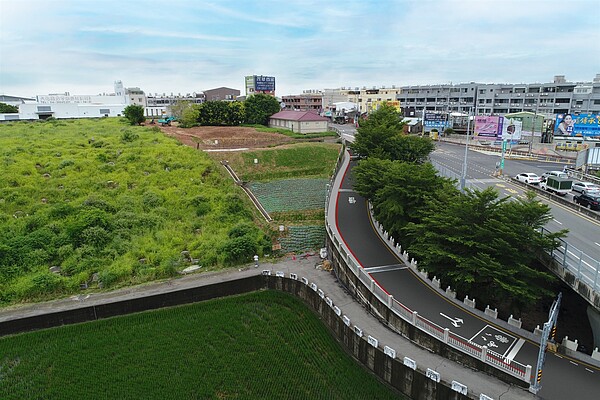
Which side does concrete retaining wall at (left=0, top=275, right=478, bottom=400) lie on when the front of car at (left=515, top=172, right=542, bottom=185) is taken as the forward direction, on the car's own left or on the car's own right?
on the car's own left

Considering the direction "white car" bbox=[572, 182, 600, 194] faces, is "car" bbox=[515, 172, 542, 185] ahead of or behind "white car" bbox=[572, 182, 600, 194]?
ahead

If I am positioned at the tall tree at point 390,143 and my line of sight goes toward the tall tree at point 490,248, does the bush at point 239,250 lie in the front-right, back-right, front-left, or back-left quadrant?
front-right

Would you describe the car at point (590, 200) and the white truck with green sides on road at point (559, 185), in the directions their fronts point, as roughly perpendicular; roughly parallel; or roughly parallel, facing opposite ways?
roughly parallel

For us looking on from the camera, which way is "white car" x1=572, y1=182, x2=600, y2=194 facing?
facing away from the viewer and to the left of the viewer

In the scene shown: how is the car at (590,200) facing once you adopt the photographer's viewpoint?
facing away from the viewer and to the left of the viewer

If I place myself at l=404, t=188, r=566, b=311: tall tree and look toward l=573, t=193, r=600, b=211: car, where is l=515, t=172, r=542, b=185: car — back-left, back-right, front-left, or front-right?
front-left

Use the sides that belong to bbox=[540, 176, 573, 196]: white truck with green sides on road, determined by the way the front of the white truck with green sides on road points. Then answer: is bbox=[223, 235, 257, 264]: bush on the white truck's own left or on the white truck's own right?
on the white truck's own left

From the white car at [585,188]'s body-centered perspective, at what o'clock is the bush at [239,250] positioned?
The bush is roughly at 9 o'clock from the white car.
